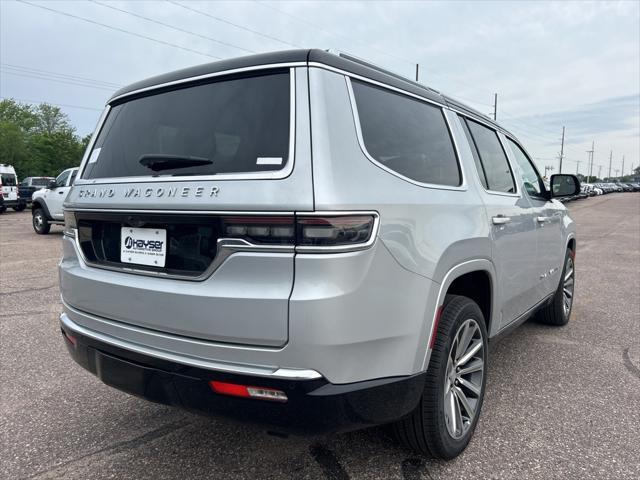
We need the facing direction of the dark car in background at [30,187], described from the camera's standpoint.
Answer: facing the viewer and to the left of the viewer

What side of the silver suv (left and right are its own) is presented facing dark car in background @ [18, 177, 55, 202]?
left

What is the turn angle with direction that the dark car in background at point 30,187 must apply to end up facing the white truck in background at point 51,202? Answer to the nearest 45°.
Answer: approximately 45° to its left

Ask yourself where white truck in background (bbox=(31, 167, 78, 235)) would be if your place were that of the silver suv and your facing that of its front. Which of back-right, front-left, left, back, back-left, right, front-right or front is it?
left

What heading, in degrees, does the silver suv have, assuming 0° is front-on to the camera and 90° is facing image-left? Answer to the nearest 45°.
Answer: approximately 225°
